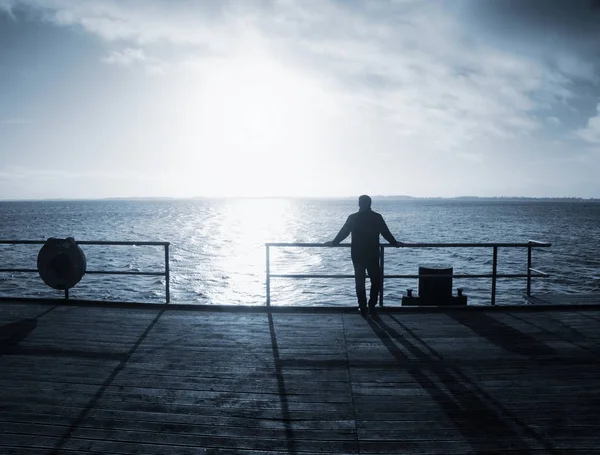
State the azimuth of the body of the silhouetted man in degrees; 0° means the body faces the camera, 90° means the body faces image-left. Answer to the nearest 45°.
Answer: approximately 180°

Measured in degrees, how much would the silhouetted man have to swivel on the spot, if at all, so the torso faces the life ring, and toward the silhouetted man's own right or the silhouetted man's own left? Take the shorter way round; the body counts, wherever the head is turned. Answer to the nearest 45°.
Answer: approximately 90° to the silhouetted man's own left
